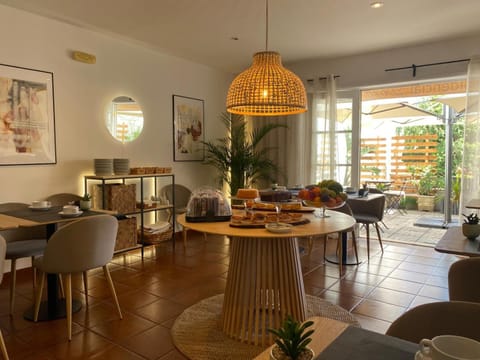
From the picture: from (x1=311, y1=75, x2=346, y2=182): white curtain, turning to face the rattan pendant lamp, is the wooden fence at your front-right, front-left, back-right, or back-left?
back-left

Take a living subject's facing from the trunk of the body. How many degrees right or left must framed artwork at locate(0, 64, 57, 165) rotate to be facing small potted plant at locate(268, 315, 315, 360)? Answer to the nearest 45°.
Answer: approximately 45° to its right

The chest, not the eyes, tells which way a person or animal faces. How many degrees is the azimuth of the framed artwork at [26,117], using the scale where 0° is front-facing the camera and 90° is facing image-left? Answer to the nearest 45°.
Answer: approximately 315°

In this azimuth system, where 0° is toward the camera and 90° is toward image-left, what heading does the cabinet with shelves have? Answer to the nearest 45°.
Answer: approximately 315°

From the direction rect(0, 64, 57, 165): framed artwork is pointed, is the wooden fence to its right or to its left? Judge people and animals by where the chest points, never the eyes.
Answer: on its left

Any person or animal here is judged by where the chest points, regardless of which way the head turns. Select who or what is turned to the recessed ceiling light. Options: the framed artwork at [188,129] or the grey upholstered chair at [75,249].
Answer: the framed artwork

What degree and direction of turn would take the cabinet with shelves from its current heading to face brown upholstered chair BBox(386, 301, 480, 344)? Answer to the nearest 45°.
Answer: approximately 45° to its right

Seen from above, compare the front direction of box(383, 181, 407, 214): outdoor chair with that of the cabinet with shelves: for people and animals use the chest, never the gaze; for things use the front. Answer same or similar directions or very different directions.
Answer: very different directions

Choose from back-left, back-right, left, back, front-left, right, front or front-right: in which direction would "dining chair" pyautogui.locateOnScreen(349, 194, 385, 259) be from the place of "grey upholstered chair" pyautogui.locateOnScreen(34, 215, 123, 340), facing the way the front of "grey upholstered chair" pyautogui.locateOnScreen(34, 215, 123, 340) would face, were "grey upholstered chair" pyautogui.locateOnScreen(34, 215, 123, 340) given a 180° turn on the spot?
front-left

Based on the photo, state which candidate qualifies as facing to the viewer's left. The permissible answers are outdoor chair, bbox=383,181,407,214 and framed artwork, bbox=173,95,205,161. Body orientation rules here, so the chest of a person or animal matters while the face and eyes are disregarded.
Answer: the outdoor chair

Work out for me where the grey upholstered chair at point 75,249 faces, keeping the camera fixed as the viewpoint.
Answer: facing away from the viewer and to the left of the viewer

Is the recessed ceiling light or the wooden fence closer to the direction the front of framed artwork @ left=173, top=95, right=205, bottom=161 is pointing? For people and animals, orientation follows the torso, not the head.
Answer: the recessed ceiling light
